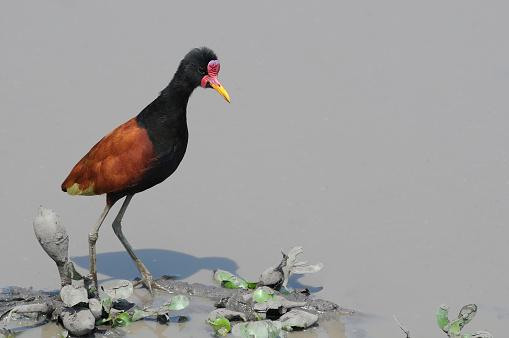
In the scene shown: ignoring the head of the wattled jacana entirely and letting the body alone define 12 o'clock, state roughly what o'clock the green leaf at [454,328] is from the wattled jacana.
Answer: The green leaf is roughly at 1 o'clock from the wattled jacana.

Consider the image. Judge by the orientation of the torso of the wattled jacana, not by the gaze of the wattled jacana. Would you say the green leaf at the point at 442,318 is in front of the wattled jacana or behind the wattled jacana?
in front

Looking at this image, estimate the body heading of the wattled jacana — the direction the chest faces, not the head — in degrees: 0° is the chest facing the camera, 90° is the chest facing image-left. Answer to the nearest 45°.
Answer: approximately 270°
